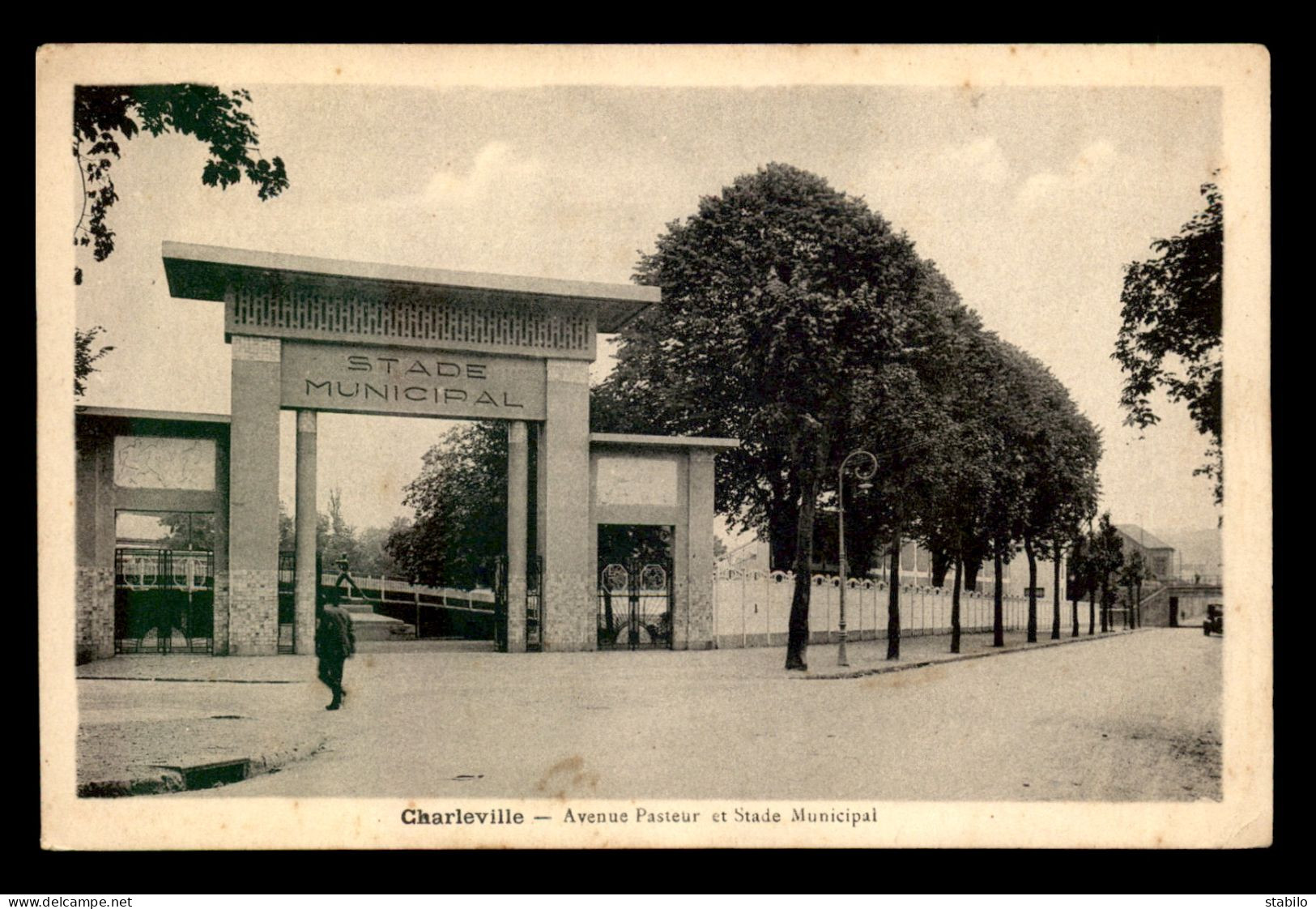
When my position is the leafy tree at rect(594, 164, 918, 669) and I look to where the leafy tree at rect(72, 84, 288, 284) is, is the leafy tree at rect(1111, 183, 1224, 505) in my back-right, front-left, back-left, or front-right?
front-left

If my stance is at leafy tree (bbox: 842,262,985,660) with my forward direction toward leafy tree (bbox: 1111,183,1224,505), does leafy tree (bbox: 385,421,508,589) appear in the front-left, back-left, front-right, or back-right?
back-right
